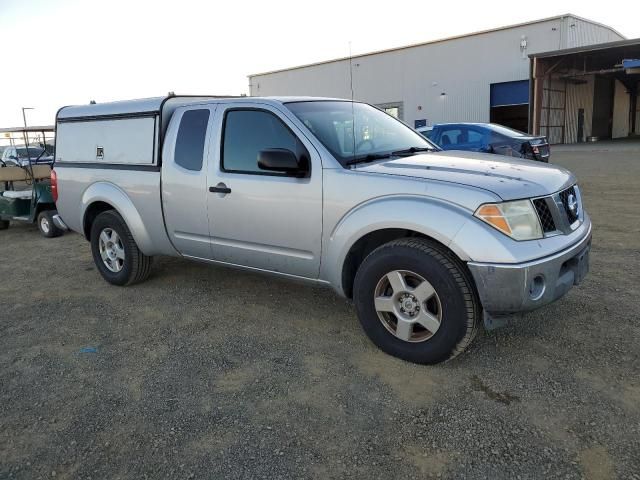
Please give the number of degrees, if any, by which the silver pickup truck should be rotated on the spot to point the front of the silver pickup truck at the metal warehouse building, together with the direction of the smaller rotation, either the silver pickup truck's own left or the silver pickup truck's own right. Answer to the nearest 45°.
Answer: approximately 135° to the silver pickup truck's own left

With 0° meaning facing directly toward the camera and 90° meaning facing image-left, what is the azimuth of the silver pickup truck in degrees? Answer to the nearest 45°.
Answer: approximately 315°

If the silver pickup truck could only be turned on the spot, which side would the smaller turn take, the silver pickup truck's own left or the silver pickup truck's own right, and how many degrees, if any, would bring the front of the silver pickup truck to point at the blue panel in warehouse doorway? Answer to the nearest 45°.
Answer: approximately 135° to the silver pickup truck's own left
